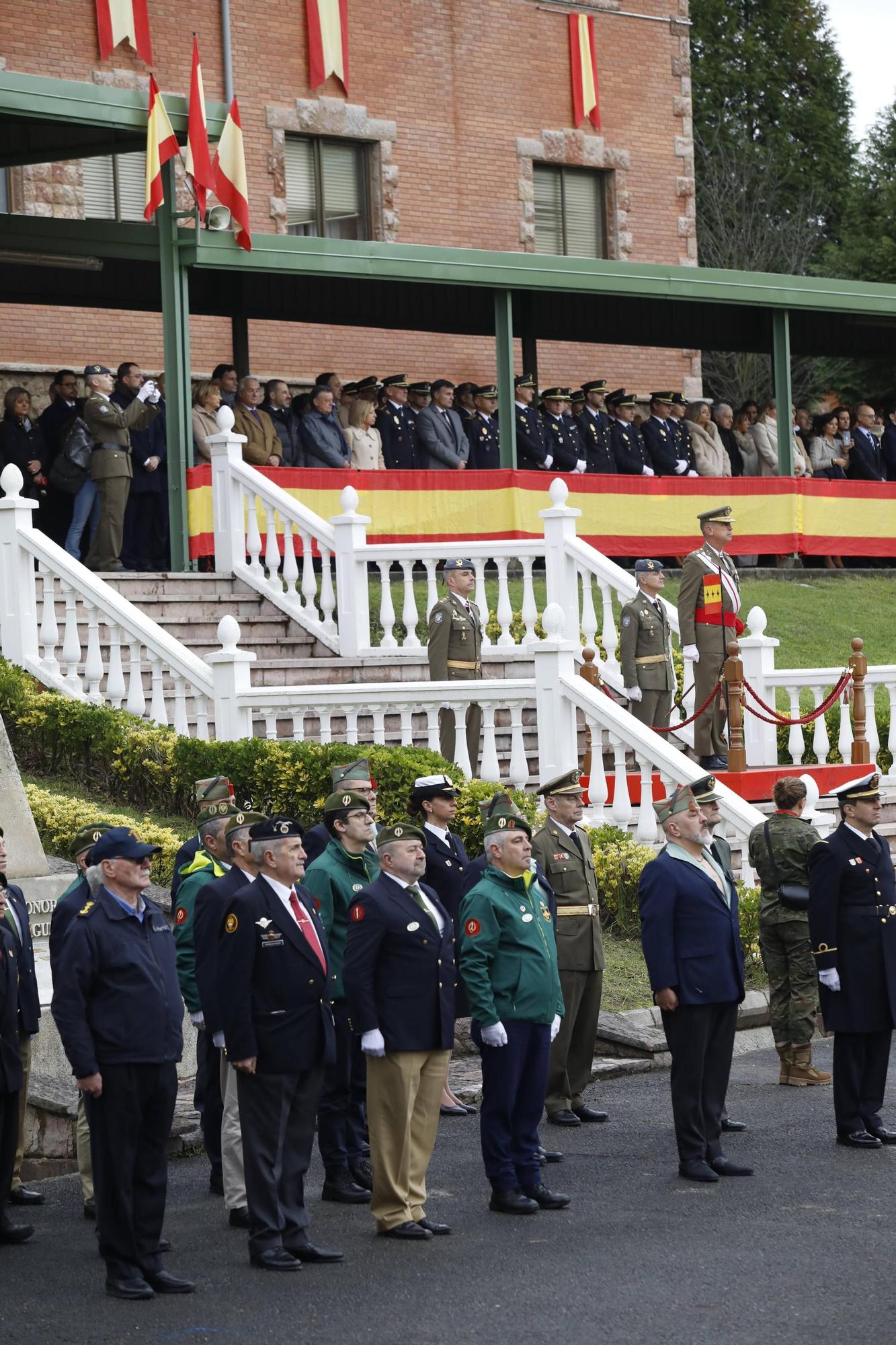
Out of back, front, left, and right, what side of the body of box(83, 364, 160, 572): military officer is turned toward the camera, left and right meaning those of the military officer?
right

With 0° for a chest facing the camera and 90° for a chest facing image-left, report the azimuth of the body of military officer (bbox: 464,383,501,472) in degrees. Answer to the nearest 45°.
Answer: approximately 315°

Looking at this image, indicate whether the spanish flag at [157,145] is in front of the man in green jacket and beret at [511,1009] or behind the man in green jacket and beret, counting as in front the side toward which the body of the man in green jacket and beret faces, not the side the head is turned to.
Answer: behind

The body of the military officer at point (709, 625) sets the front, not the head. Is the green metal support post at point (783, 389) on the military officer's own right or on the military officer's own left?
on the military officer's own left

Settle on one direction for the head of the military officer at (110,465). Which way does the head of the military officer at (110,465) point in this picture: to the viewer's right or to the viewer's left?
to the viewer's right
